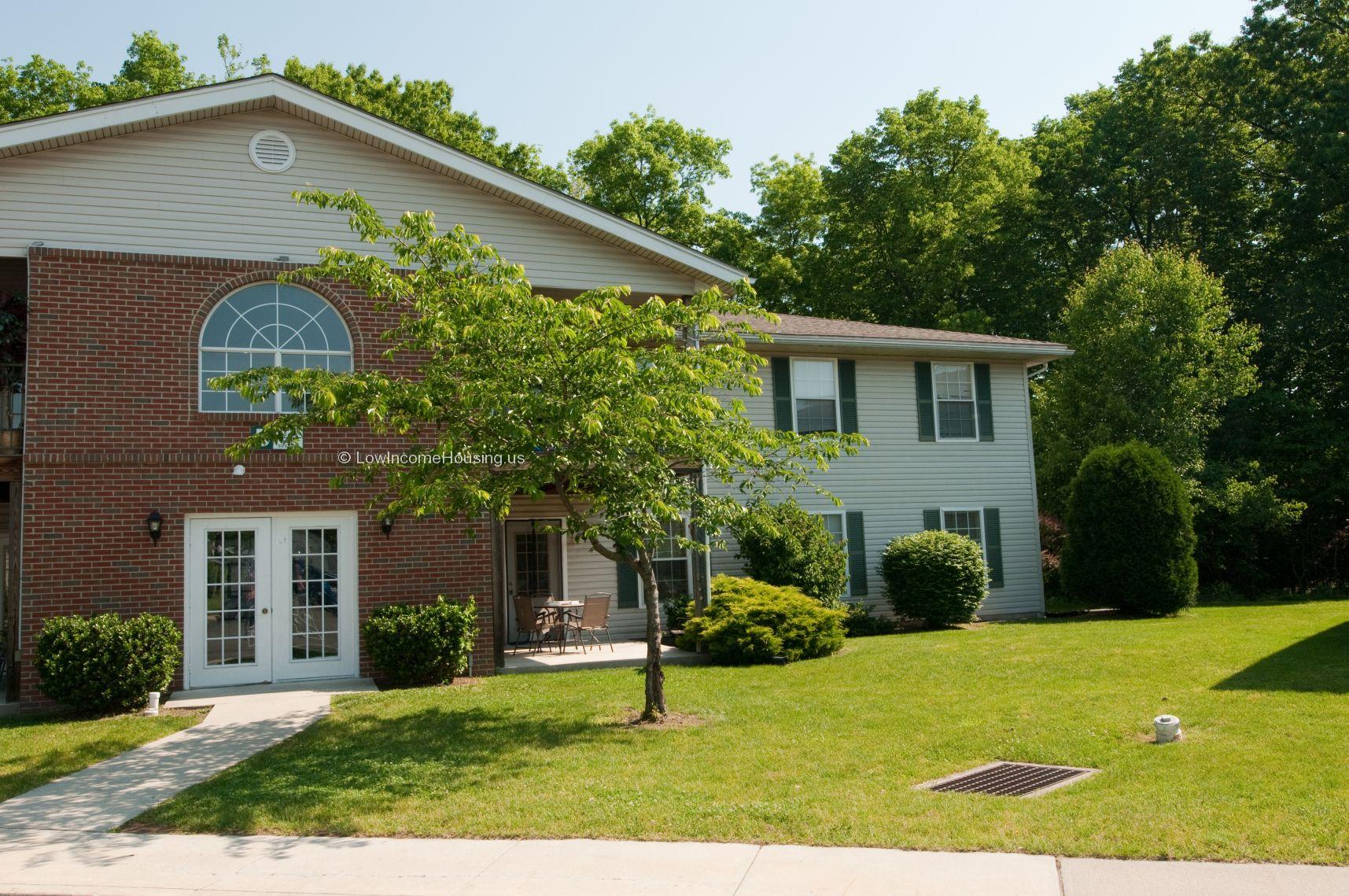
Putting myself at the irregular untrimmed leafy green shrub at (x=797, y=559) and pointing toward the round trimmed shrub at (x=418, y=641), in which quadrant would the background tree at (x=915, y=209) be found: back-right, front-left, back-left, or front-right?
back-right

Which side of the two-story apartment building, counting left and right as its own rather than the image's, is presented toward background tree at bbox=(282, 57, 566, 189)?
back

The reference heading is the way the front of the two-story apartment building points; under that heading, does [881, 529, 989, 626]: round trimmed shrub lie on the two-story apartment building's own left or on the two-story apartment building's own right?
on the two-story apartment building's own left

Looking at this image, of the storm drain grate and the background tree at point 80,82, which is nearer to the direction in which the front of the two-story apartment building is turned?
the storm drain grate

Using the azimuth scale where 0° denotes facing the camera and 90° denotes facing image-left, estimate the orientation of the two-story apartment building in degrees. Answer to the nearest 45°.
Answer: approximately 0°

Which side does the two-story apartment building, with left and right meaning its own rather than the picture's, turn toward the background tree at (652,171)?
back

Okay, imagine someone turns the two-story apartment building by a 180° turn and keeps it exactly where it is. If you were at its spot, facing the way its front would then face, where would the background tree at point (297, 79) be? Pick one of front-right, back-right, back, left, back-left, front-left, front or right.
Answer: front

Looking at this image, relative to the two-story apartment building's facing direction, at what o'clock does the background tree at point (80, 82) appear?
The background tree is roughly at 5 o'clock from the two-story apartment building.

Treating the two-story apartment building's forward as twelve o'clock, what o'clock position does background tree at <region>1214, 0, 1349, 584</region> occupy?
The background tree is roughly at 8 o'clock from the two-story apartment building.

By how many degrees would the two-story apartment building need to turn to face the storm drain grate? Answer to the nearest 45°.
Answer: approximately 45° to its left

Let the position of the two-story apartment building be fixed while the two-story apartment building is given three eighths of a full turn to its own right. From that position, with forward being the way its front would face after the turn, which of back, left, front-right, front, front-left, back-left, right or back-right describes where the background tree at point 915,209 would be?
right
